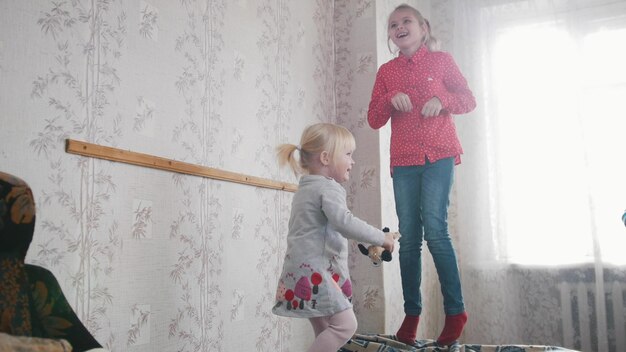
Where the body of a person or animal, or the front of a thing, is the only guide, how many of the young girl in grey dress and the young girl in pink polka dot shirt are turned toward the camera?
1

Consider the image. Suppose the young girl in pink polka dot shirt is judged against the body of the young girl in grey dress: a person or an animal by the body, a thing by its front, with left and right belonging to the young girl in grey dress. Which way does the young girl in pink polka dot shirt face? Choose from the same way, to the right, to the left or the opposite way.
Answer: to the right

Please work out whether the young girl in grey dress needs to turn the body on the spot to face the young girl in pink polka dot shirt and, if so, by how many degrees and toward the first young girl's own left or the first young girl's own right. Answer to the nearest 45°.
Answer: approximately 45° to the first young girl's own left

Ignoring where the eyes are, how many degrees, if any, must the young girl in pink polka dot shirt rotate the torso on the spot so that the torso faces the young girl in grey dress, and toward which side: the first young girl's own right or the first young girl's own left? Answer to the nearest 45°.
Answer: approximately 45° to the first young girl's own right

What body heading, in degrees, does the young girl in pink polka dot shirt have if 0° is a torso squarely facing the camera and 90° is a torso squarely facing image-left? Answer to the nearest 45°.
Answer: approximately 0°

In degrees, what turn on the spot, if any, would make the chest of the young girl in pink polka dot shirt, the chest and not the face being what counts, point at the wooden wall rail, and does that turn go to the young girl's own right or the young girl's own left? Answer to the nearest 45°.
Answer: approximately 45° to the young girl's own right

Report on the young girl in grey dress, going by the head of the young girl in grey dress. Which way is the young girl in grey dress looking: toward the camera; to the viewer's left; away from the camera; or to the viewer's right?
to the viewer's right

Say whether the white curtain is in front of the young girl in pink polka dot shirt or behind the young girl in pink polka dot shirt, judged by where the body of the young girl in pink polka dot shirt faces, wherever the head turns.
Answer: behind

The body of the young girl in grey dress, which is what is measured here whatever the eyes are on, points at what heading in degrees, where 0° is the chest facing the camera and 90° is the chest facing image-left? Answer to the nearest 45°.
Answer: approximately 270°

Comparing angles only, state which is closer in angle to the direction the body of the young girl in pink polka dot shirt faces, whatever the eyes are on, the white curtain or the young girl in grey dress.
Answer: the young girl in grey dress
